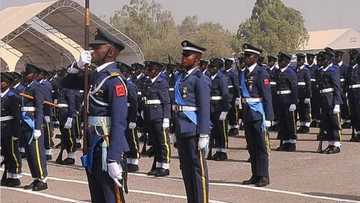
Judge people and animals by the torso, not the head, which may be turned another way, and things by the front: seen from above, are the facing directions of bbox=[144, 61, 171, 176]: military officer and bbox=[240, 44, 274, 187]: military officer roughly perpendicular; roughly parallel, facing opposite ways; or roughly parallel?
roughly parallel

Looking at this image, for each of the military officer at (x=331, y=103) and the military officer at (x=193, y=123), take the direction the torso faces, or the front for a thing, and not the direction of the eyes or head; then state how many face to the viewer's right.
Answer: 0

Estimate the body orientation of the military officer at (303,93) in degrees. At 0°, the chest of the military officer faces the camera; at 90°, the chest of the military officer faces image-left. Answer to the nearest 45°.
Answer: approximately 45°

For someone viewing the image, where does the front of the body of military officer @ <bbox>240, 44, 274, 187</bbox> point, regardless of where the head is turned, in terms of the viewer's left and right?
facing the viewer and to the left of the viewer

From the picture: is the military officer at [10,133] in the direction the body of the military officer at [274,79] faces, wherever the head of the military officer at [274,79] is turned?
yes

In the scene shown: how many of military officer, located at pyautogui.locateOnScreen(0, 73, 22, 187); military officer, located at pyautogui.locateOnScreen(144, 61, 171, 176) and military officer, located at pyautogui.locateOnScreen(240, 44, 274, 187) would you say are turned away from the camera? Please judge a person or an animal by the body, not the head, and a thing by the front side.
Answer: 0

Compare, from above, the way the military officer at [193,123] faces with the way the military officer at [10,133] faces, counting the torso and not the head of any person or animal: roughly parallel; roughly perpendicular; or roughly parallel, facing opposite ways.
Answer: roughly parallel

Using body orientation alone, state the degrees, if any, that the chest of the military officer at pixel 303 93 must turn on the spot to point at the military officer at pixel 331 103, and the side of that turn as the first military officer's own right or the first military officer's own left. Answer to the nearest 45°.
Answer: approximately 45° to the first military officer's own left

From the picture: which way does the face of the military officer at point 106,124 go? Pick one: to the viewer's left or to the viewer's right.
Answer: to the viewer's left

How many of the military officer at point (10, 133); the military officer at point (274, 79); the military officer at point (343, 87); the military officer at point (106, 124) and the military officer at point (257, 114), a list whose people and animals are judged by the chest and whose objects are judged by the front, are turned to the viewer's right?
0

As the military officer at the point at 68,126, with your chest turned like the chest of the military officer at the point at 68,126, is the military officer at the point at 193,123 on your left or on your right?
on your left

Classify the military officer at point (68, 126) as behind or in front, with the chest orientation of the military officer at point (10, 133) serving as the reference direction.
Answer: behind

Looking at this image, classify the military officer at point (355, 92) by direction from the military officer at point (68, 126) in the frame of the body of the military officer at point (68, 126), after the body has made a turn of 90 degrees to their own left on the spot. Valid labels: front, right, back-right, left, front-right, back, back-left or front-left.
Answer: front-left

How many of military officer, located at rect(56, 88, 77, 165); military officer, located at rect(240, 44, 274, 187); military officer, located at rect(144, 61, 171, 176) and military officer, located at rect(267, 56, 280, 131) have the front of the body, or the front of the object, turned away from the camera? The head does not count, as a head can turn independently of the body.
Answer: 0

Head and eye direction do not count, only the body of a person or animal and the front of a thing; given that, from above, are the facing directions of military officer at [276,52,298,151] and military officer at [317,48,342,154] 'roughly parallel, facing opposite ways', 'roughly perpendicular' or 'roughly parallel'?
roughly parallel
